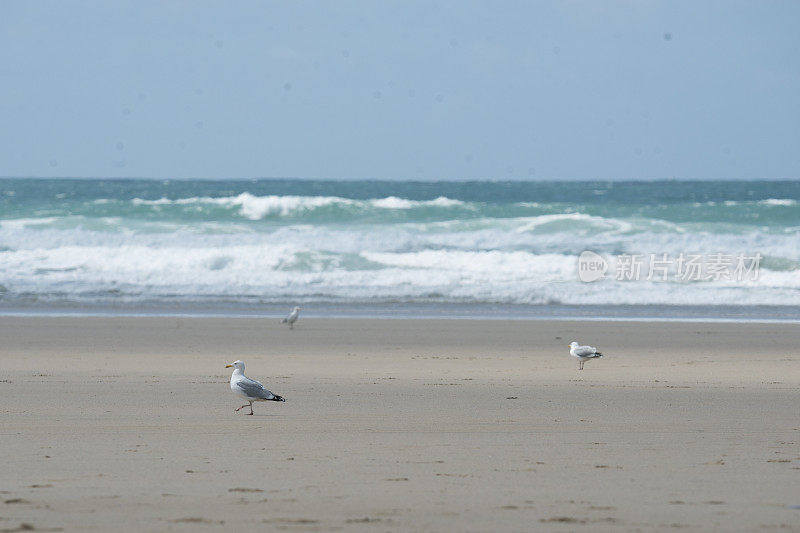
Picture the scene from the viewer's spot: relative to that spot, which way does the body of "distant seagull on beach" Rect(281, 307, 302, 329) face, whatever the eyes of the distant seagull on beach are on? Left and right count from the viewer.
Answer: facing to the right of the viewer

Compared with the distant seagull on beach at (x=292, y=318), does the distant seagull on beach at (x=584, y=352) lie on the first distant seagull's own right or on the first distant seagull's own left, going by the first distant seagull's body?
on the first distant seagull's own right

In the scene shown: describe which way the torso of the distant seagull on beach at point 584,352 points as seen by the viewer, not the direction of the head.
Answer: to the viewer's left

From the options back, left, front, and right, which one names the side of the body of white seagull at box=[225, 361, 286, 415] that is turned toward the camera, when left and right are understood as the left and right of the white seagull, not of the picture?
left

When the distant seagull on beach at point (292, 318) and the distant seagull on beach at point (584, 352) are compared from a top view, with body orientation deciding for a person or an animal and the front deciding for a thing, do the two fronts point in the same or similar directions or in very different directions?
very different directions
